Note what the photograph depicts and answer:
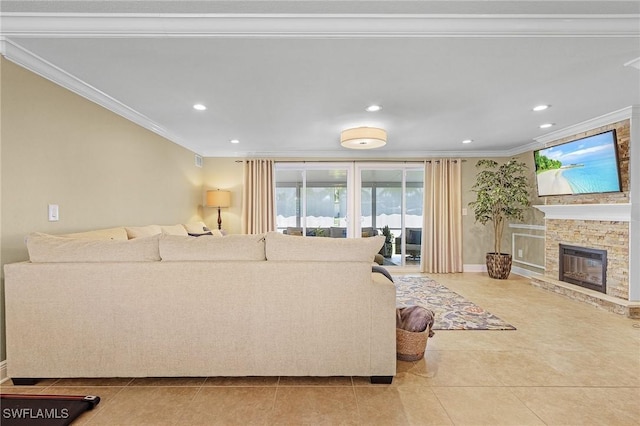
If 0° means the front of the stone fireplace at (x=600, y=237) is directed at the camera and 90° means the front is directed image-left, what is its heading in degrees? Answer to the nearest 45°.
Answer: approximately 45°

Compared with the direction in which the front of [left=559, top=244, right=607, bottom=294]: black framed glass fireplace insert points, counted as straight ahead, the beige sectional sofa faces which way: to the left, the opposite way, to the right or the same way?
to the right

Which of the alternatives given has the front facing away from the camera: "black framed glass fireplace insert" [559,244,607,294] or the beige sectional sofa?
the beige sectional sofa

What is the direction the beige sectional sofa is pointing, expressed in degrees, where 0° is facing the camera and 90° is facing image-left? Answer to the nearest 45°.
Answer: approximately 180°

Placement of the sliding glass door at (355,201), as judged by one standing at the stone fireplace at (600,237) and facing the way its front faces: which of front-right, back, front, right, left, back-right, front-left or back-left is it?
front-right

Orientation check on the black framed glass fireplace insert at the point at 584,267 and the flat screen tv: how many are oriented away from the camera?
0

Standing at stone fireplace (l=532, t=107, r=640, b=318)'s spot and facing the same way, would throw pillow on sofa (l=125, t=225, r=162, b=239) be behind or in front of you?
in front

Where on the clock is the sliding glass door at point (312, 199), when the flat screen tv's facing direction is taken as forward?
The sliding glass door is roughly at 1 o'clock from the flat screen tv.

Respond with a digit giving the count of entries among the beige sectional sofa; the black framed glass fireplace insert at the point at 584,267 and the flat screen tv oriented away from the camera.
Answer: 1
